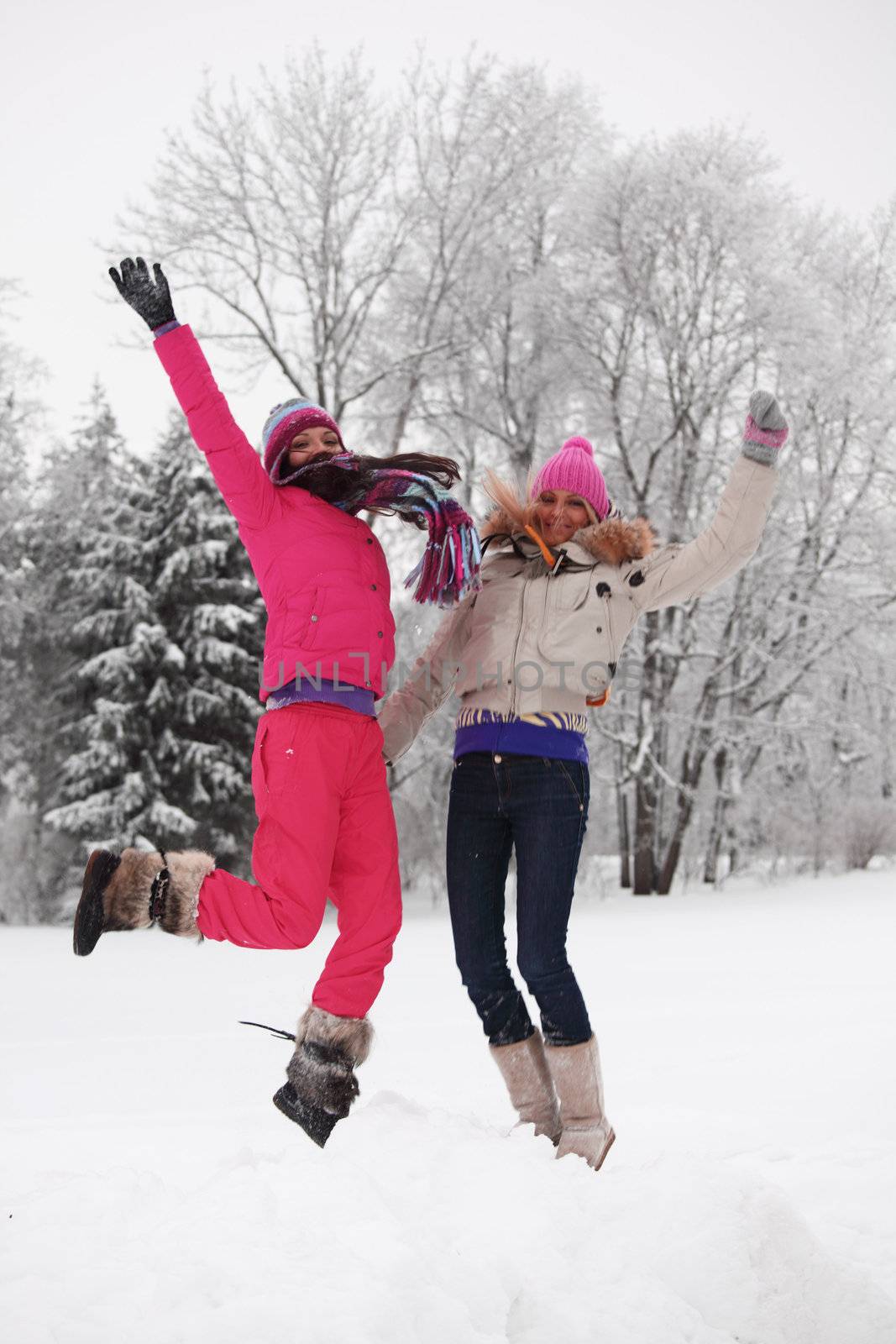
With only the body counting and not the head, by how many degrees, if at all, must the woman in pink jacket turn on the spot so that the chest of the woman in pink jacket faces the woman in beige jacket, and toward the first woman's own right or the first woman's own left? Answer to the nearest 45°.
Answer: approximately 45° to the first woman's own left

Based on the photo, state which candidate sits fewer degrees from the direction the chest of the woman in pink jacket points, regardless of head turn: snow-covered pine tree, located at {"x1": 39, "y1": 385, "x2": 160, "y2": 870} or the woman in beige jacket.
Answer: the woman in beige jacket

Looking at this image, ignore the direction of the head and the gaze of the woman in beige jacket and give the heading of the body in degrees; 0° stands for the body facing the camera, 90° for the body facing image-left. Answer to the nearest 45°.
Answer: approximately 0°

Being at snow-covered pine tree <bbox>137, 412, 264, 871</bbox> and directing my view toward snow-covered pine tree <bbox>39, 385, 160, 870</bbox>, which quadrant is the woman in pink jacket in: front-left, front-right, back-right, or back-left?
back-left

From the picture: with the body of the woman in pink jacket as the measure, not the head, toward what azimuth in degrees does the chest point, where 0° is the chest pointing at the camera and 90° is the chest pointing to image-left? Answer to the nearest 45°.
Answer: approximately 315°

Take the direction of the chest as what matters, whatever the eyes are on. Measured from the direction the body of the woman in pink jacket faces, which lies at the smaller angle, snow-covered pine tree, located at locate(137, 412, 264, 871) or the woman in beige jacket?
the woman in beige jacket

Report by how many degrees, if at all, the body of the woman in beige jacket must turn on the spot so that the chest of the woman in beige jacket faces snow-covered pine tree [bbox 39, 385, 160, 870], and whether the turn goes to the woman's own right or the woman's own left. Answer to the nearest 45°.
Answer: approximately 135° to the woman's own right

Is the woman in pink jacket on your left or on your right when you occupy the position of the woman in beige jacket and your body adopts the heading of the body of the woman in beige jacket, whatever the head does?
on your right
